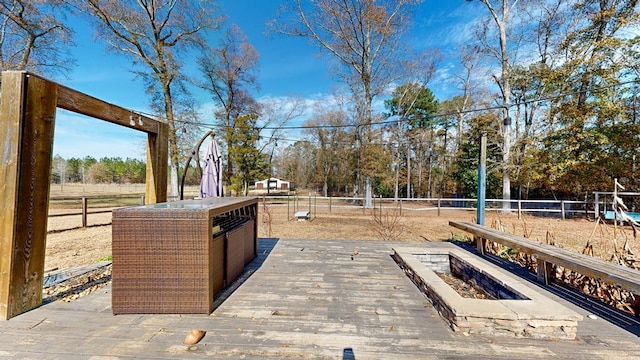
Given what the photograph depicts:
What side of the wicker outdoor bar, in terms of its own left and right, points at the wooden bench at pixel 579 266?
front

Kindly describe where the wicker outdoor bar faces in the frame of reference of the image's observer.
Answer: facing to the right of the viewer

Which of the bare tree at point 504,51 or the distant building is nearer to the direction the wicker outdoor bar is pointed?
the bare tree

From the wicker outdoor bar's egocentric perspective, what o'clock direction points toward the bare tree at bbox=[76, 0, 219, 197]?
The bare tree is roughly at 9 o'clock from the wicker outdoor bar.

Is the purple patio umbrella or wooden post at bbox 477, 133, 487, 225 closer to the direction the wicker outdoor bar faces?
the wooden post

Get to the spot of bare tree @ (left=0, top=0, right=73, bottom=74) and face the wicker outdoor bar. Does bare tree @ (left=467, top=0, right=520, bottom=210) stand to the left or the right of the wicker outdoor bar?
left

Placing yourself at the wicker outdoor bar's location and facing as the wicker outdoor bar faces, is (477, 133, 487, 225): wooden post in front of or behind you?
in front

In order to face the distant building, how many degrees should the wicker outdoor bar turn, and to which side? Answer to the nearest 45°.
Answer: approximately 90° to its left

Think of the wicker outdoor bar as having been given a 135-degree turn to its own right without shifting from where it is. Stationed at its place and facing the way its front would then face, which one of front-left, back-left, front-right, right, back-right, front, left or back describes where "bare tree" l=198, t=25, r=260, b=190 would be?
back-right
